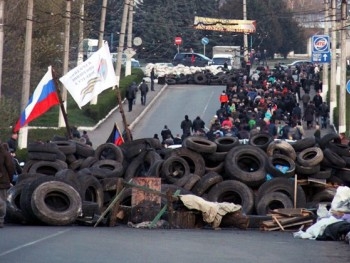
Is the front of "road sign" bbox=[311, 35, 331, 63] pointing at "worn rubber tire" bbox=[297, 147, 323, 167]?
yes

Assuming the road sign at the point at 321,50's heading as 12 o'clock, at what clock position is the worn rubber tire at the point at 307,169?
The worn rubber tire is roughly at 12 o'clock from the road sign.

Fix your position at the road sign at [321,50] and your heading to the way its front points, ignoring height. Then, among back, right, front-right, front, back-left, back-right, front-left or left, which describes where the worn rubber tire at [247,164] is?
front

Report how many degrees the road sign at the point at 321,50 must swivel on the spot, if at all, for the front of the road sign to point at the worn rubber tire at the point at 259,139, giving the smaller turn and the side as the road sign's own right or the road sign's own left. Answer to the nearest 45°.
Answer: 0° — it already faces it

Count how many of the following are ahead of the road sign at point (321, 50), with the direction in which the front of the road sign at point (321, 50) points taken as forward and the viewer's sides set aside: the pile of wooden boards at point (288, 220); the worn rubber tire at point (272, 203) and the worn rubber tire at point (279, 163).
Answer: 3

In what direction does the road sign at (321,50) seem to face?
toward the camera

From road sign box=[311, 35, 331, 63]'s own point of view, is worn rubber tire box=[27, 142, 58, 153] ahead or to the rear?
ahead

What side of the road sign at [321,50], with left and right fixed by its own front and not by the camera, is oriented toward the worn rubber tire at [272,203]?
front

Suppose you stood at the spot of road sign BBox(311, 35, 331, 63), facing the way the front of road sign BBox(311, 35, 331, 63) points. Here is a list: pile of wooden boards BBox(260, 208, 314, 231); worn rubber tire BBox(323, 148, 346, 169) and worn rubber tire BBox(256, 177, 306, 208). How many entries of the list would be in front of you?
3

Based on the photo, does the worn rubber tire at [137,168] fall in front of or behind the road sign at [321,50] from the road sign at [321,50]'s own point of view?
in front

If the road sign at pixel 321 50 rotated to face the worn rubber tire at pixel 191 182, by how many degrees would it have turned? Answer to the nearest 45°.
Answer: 0° — it already faces it

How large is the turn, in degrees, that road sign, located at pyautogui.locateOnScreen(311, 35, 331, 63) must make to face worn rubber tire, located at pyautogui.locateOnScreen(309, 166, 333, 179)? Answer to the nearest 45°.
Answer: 0° — it already faces it

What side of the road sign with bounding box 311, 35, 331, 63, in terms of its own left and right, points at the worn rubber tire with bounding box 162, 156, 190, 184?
front

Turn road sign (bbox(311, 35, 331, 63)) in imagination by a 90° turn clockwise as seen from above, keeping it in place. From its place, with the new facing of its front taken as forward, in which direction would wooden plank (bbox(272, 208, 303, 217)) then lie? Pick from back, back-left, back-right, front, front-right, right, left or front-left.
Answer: left

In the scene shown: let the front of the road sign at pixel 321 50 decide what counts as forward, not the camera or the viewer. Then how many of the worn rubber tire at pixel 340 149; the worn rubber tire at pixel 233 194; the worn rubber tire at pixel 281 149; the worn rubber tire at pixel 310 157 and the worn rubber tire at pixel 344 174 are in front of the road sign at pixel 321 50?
5
